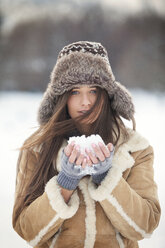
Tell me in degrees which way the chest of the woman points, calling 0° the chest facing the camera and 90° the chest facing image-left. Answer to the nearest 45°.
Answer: approximately 0°
